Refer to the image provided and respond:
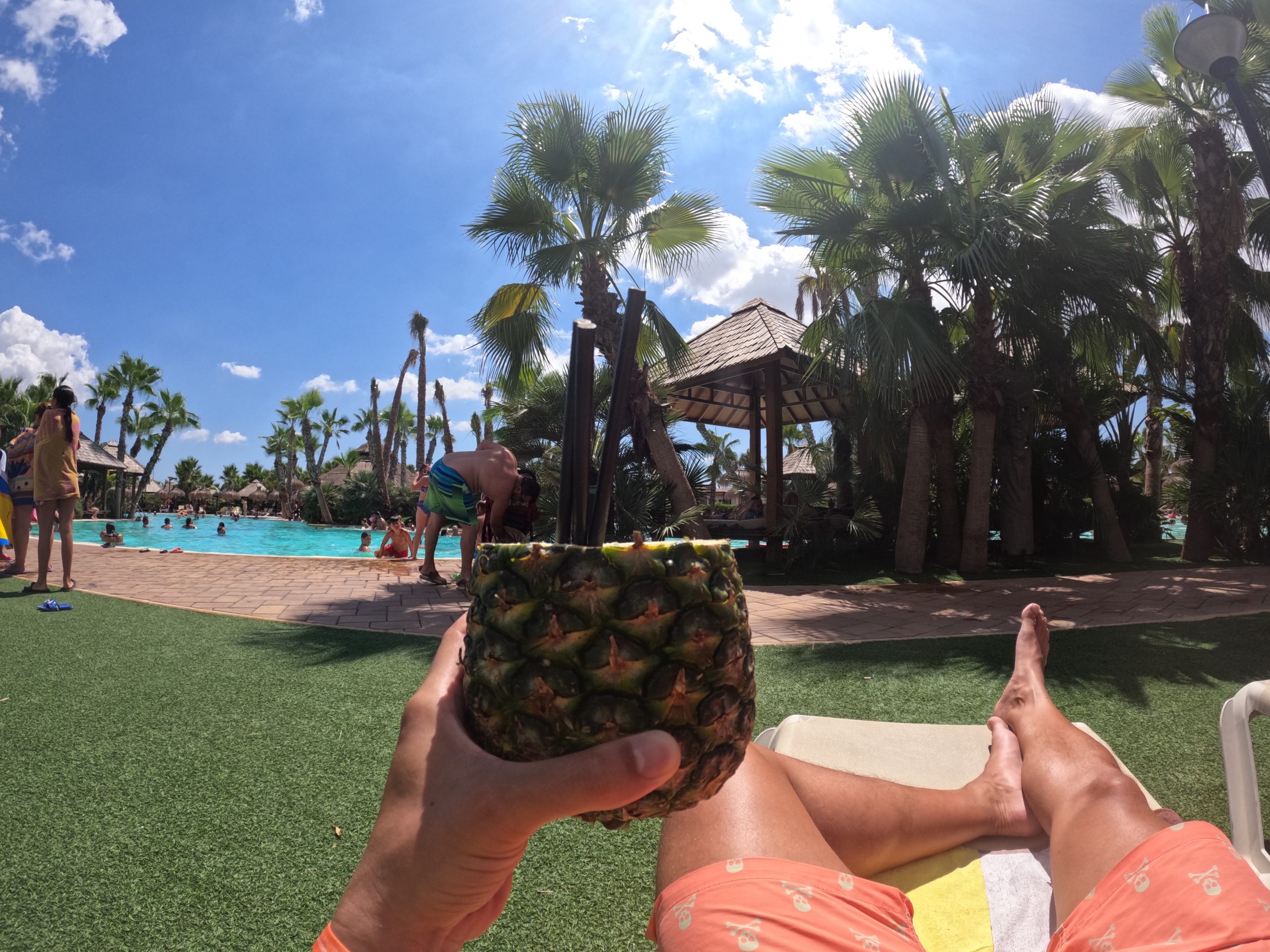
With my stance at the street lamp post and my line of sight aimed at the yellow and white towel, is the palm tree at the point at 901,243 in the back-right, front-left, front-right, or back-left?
back-right

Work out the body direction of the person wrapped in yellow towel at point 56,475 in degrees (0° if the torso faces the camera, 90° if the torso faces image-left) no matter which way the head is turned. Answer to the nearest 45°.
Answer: approximately 135°
